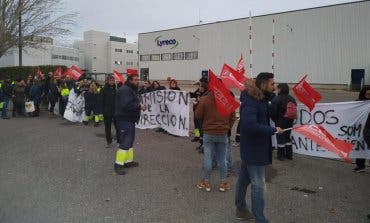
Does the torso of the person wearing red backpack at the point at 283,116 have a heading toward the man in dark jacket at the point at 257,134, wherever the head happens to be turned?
no

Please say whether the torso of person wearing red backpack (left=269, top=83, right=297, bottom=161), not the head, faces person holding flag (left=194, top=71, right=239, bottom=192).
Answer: no

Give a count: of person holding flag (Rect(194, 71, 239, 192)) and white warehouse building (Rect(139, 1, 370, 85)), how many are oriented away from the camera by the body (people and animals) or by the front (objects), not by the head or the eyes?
1

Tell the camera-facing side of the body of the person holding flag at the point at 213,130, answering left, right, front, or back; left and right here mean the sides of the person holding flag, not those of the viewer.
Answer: back
